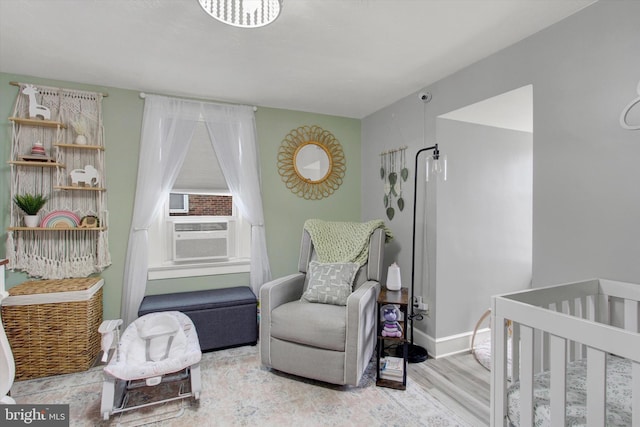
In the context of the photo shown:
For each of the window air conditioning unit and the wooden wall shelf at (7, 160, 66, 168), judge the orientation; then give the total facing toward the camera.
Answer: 2

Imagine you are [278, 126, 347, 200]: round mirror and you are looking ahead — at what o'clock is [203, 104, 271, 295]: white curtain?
The white curtain is roughly at 2 o'clock from the round mirror.

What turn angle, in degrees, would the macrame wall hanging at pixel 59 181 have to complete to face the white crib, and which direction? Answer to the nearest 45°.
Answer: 0° — it already faces it

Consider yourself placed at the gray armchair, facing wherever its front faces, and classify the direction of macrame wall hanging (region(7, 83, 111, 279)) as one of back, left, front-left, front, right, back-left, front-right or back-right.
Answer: front-right

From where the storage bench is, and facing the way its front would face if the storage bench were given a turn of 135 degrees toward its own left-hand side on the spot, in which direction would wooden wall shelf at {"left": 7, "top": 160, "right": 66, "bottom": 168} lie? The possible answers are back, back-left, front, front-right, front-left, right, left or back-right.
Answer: back-left
